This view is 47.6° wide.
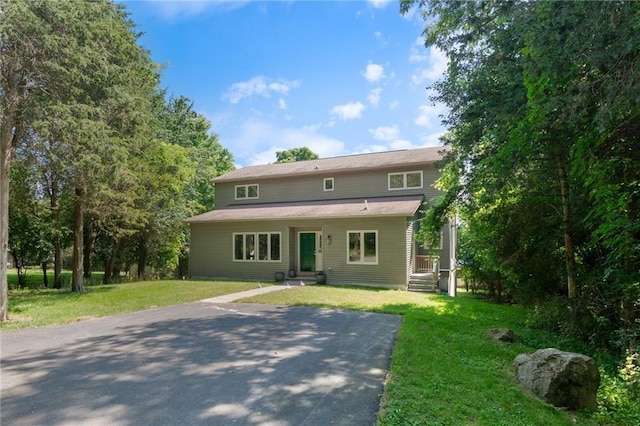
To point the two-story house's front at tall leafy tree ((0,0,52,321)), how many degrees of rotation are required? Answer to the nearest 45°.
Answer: approximately 45° to its right

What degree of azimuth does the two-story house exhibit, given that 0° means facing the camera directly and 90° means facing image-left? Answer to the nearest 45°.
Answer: approximately 0°

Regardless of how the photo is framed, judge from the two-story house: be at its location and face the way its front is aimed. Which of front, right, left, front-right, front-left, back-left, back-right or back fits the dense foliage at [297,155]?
back
